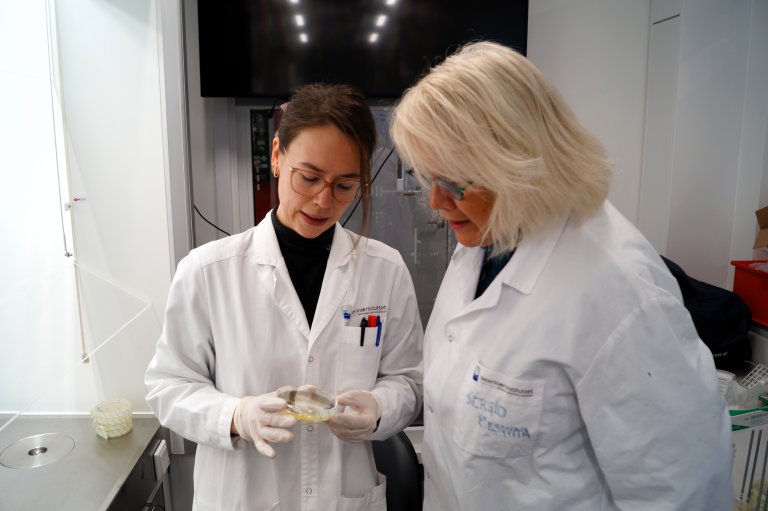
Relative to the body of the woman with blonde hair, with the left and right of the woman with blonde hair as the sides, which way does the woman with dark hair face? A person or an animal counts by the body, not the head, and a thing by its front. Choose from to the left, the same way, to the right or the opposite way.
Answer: to the left

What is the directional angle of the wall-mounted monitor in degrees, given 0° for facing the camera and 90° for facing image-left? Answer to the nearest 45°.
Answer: approximately 0°

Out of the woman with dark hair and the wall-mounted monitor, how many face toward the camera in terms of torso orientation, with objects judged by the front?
2

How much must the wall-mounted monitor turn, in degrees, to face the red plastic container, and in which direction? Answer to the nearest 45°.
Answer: approximately 90° to its left

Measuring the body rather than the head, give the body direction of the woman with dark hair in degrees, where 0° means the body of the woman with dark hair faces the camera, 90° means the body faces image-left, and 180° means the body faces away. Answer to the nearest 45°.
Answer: approximately 0°

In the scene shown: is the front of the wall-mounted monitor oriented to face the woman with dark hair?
yes

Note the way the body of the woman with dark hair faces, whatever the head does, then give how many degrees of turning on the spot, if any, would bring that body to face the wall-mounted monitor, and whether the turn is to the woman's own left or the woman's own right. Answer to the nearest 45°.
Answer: approximately 180°

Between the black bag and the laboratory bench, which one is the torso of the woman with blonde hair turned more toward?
the laboratory bench

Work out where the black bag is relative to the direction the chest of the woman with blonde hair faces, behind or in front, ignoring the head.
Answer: behind

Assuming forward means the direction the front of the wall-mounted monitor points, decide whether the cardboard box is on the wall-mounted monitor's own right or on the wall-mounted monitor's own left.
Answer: on the wall-mounted monitor's own left

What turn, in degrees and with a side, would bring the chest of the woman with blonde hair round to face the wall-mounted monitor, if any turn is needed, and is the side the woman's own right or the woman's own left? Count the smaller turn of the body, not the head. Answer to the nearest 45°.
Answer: approximately 90° to the woman's own right
